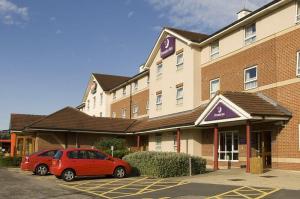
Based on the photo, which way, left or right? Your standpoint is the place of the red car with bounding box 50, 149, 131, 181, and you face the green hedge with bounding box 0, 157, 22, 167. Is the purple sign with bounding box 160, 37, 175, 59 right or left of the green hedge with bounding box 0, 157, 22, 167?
right

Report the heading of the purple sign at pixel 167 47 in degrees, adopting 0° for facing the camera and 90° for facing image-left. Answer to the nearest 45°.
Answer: approximately 45°

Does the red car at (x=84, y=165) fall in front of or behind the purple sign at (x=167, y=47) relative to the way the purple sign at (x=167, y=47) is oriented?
in front

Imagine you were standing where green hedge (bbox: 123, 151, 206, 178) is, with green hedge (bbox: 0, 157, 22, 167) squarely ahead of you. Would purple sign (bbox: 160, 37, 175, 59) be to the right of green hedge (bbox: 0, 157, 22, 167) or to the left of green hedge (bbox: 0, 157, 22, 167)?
right

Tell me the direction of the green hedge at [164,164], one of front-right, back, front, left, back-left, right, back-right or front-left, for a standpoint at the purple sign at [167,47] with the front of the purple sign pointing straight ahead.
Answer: front-left

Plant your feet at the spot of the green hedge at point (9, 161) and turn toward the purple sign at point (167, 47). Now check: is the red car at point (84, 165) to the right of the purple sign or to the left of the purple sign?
right

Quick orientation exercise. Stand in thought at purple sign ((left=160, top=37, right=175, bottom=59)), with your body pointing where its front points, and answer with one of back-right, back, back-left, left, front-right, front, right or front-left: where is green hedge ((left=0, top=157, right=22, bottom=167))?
front-right
